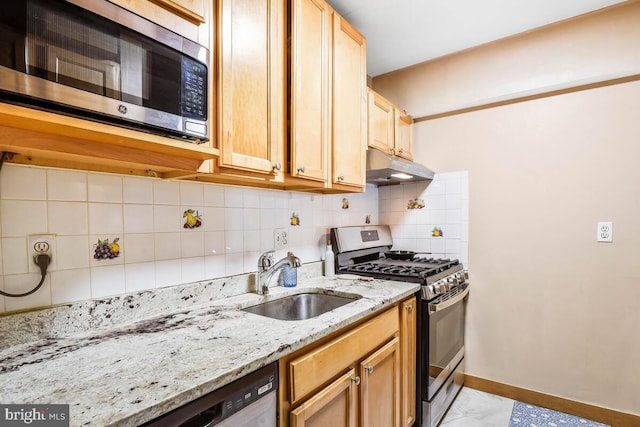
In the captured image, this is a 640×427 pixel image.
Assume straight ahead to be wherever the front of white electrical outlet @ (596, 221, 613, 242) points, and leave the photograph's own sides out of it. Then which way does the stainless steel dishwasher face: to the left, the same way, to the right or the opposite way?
to the left

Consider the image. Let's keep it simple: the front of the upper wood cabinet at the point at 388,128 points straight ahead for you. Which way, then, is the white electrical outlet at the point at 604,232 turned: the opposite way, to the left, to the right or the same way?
to the right

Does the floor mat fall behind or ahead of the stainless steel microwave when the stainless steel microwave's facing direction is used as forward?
ahead

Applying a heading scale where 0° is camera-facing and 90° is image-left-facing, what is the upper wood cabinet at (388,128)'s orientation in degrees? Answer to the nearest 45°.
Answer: approximately 315°

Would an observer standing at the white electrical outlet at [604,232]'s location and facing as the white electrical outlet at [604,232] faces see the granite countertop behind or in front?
in front

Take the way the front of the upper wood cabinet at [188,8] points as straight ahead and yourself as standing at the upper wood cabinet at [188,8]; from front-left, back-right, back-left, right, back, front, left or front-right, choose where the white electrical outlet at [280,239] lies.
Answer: left

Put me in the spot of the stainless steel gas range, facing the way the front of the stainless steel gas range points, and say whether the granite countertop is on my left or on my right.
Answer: on my right

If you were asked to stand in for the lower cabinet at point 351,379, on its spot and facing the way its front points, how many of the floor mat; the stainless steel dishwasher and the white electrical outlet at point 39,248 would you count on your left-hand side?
1

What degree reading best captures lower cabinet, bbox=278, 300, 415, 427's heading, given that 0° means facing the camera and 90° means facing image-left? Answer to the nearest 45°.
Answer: approximately 315°

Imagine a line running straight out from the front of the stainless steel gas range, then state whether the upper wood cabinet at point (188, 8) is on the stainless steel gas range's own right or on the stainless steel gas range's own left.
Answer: on the stainless steel gas range's own right
